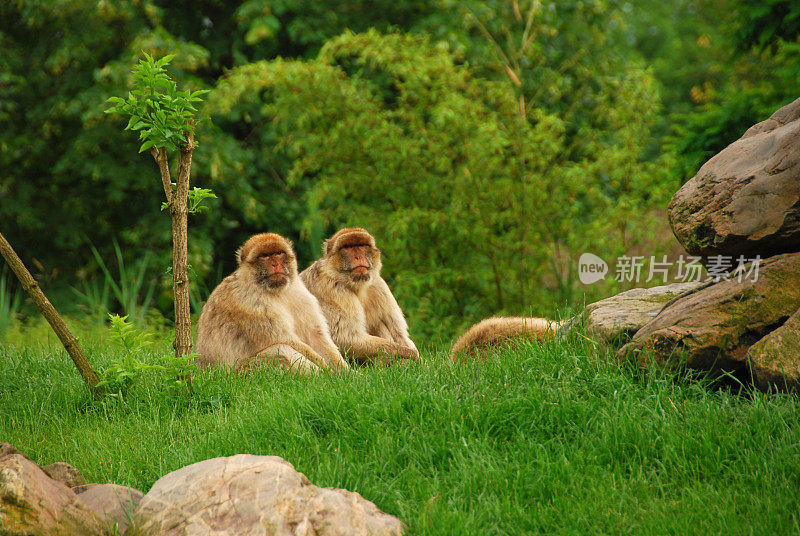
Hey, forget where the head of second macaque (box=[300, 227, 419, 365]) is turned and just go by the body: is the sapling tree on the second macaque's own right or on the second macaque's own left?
on the second macaque's own right

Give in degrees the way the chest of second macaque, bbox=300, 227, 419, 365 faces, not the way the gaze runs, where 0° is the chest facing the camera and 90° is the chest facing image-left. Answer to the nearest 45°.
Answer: approximately 315°

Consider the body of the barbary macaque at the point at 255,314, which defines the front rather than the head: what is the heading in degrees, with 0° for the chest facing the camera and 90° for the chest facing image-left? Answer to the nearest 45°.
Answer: approximately 315°

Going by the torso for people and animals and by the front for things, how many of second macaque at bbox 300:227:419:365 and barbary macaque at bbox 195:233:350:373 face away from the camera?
0

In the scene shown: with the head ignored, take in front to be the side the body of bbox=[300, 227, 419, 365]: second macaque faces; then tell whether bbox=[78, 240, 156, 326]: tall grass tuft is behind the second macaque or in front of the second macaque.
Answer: behind

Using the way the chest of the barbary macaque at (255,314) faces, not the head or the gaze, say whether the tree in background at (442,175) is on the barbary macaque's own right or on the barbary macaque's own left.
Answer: on the barbary macaque's own left

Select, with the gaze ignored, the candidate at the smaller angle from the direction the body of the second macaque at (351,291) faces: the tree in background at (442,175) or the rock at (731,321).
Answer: the rock
